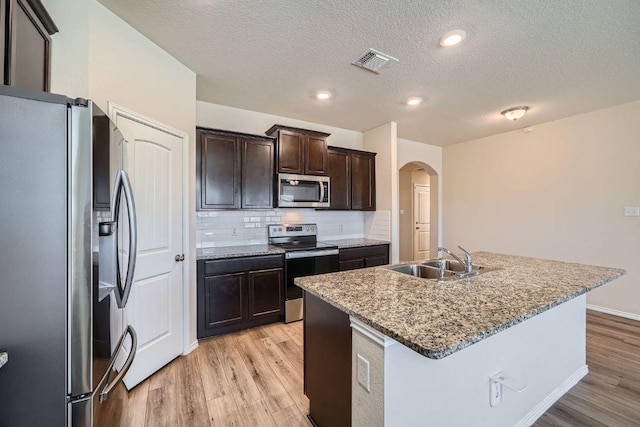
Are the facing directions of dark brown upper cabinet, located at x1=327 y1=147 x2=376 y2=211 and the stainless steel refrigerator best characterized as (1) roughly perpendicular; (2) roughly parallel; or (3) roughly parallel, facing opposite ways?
roughly perpendicular

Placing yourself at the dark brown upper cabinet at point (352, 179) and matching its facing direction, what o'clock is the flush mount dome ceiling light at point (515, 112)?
The flush mount dome ceiling light is roughly at 11 o'clock from the dark brown upper cabinet.

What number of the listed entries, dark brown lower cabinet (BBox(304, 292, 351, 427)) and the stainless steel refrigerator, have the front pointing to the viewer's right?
1

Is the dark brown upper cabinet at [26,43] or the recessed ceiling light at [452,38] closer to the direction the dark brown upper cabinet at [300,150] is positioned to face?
the recessed ceiling light

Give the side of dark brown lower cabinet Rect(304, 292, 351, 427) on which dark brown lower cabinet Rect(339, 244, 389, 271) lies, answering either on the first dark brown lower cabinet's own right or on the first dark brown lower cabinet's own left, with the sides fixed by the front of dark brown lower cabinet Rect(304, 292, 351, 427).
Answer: on the first dark brown lower cabinet's own right

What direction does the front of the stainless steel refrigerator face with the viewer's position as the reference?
facing to the right of the viewer

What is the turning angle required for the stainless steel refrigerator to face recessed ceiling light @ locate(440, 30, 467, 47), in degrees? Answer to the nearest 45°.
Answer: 0° — it already faces it

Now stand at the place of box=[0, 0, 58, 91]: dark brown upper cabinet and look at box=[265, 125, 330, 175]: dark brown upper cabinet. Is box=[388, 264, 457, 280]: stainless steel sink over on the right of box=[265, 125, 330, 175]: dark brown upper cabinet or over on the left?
right

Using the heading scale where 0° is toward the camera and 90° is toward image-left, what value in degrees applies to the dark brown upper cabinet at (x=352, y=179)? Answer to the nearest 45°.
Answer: approximately 315°
